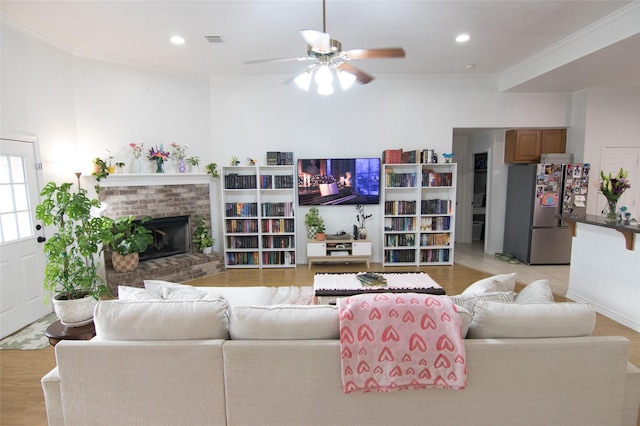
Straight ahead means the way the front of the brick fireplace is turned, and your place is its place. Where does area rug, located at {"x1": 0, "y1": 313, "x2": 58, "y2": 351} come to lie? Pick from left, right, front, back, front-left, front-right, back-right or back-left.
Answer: right

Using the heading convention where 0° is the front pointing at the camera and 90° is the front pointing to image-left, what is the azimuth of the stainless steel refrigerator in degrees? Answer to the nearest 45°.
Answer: approximately 315°

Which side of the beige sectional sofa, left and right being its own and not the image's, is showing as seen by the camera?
back

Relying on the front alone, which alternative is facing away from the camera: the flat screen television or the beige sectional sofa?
the beige sectional sofa

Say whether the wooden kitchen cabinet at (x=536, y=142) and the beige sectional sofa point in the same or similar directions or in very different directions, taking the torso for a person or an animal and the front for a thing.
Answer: very different directions

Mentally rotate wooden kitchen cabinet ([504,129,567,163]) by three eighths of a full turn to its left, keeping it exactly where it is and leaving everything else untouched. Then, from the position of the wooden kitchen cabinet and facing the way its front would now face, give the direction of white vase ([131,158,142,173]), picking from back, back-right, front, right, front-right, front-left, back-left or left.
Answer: back-left

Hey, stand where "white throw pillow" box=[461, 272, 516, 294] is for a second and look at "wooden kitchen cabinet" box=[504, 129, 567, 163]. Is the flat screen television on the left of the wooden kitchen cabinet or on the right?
left

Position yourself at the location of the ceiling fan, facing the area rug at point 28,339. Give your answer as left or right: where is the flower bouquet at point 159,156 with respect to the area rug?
right

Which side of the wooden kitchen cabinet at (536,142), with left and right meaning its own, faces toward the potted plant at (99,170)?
right

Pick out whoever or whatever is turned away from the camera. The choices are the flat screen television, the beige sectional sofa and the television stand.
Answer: the beige sectional sofa

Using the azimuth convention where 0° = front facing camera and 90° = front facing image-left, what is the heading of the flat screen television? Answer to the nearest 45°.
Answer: approximately 0°
